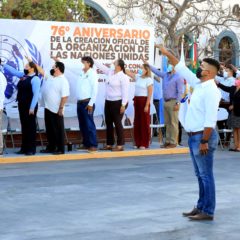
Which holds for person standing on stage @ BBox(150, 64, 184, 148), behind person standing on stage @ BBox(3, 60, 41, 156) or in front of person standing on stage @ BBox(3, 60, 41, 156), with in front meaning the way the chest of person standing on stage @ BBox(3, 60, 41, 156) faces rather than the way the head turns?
behind

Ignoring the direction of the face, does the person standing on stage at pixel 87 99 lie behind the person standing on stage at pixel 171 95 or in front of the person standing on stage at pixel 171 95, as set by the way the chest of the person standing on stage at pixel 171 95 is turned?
in front
